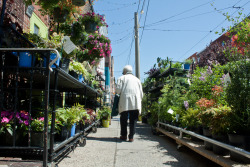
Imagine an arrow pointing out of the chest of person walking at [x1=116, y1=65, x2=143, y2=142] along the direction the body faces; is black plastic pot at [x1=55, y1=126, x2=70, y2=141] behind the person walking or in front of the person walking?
behind

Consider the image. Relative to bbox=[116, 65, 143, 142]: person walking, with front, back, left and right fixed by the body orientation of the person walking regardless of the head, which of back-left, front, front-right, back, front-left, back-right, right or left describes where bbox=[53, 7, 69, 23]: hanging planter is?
back-left

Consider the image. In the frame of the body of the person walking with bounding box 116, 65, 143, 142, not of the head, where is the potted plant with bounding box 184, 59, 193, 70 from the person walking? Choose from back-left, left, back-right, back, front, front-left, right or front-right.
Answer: front-right

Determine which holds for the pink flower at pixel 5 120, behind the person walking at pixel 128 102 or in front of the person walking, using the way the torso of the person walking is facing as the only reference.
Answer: behind

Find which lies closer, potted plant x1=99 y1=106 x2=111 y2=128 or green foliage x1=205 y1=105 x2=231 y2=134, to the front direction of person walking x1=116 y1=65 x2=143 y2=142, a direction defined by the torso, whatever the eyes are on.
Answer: the potted plant

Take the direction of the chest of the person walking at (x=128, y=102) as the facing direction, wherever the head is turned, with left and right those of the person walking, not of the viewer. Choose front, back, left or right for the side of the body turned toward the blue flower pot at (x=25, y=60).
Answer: back

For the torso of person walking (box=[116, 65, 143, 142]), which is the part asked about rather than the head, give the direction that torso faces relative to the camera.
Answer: away from the camera
